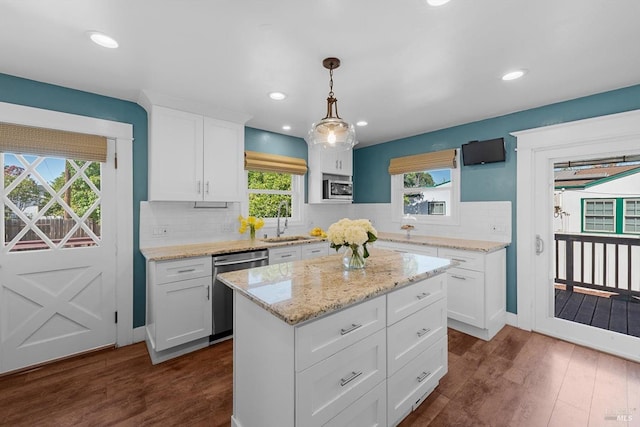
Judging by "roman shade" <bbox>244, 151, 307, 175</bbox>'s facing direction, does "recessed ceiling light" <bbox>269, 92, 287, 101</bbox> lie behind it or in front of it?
in front

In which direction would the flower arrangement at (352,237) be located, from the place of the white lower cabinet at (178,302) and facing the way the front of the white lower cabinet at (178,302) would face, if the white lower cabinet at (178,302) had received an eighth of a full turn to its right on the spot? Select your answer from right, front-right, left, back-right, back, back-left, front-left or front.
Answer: front-left

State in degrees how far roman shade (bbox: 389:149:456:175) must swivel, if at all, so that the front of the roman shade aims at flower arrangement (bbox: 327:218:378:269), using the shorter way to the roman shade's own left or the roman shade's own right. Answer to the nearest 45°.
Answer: approximately 45° to the roman shade's own left

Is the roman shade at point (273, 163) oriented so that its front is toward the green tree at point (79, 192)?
no

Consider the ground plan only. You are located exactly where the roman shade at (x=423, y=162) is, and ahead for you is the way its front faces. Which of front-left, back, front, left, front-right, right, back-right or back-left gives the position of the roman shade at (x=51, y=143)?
front

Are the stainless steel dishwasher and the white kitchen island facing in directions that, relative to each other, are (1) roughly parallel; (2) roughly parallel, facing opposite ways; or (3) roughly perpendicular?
roughly parallel

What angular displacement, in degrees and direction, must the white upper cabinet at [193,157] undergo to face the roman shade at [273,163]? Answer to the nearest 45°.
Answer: approximately 90° to its left

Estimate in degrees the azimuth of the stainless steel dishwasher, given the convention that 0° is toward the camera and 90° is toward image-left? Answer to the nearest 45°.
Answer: approximately 315°

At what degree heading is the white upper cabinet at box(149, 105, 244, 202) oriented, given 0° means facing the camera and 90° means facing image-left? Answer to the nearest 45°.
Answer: approximately 315°

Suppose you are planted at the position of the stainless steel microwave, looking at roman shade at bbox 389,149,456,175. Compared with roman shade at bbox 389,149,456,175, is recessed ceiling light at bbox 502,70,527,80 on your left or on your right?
right

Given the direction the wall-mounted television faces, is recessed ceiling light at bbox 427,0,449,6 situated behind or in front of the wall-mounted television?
in front

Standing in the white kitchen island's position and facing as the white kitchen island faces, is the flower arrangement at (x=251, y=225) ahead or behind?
behind

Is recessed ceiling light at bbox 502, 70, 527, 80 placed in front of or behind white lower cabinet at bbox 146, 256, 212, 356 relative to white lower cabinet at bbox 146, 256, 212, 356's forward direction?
in front

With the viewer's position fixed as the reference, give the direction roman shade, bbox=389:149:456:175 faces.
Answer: facing the viewer and to the left of the viewer

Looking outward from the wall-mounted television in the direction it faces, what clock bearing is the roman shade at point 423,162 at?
The roman shade is roughly at 2 o'clock from the wall-mounted television.
